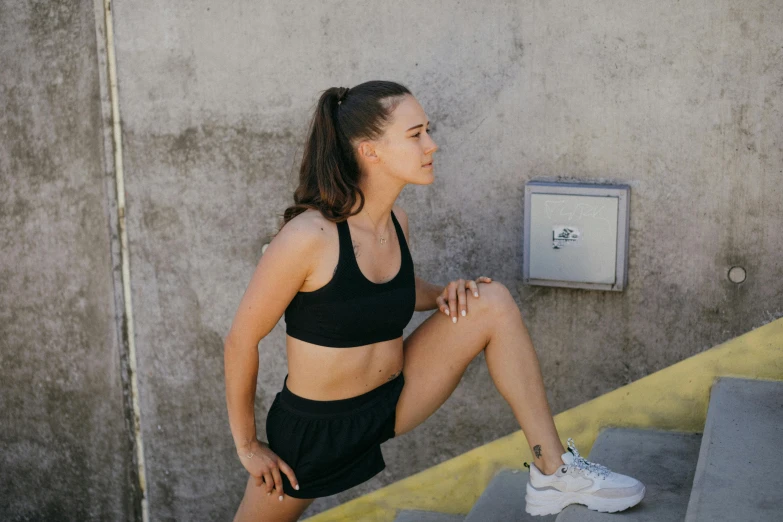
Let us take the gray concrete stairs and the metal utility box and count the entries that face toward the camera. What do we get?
1

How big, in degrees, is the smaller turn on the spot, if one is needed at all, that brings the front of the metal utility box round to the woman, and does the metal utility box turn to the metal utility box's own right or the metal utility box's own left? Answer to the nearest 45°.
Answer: approximately 45° to the metal utility box's own right

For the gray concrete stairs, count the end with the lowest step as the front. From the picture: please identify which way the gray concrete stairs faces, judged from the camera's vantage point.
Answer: facing to the left of the viewer

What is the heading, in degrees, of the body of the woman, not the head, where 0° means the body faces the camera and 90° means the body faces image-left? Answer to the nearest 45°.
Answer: approximately 315°

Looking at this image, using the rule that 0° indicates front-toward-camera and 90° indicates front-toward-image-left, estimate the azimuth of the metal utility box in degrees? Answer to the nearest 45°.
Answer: approximately 0°

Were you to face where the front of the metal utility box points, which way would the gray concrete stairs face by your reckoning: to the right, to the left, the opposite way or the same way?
to the right

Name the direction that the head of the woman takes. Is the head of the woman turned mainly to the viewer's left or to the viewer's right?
to the viewer's right

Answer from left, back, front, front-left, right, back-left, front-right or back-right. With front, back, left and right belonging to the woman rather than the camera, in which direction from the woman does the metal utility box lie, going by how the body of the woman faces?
left
